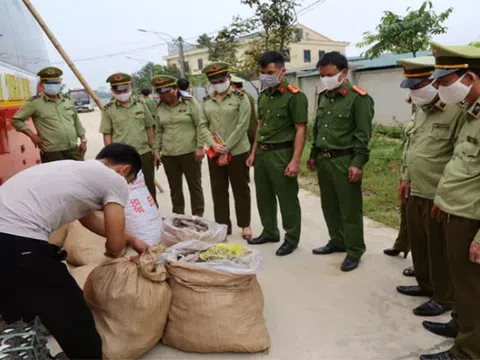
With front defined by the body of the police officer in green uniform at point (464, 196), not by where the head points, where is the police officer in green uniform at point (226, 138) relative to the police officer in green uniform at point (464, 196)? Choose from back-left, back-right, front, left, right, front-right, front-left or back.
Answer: front-right

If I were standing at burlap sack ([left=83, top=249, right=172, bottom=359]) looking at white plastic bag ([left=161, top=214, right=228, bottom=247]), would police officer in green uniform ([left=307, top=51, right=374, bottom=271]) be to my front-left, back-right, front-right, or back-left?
front-right

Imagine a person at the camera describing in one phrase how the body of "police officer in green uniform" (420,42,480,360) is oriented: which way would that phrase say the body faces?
to the viewer's left

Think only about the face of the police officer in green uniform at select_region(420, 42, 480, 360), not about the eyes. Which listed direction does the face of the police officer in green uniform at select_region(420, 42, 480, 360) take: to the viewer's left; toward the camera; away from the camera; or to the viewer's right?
to the viewer's left

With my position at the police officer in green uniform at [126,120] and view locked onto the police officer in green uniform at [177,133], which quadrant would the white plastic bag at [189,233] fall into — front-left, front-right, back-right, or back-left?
front-right

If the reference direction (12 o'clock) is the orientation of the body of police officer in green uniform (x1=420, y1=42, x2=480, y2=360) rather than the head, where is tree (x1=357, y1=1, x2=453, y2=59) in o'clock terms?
The tree is roughly at 3 o'clock from the police officer in green uniform.

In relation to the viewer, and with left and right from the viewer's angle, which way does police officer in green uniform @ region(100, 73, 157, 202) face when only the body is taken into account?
facing the viewer

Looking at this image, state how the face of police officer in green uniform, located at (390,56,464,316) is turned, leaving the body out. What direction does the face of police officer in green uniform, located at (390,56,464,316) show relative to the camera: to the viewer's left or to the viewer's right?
to the viewer's left

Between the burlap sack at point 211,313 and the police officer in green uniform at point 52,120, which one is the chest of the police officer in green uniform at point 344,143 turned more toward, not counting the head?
the burlap sack

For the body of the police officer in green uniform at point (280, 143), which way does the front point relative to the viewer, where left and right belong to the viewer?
facing the viewer and to the left of the viewer

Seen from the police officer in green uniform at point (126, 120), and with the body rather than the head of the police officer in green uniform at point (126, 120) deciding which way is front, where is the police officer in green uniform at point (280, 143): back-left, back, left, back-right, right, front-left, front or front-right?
front-left

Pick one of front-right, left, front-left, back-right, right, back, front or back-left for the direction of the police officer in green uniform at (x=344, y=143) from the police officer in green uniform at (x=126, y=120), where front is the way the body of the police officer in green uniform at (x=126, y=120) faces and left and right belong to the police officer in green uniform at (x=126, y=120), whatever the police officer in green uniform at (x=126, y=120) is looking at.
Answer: front-left
